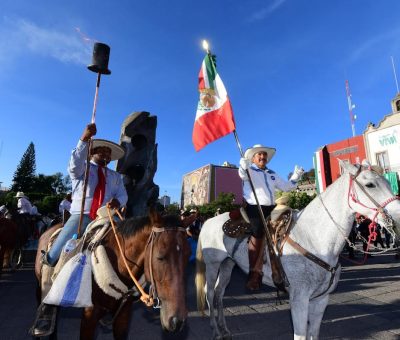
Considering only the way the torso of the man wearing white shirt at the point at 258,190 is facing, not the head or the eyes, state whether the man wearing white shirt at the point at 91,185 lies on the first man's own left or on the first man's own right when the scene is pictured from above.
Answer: on the first man's own right

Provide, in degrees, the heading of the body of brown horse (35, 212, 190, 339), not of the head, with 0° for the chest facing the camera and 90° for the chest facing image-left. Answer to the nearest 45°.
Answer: approximately 315°

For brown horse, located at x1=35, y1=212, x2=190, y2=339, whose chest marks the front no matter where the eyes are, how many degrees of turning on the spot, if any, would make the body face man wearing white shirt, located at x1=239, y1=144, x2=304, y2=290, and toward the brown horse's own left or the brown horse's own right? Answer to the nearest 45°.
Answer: approximately 90° to the brown horse's own left

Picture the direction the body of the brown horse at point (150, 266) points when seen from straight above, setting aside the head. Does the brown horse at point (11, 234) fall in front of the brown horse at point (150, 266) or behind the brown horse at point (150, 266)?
behind

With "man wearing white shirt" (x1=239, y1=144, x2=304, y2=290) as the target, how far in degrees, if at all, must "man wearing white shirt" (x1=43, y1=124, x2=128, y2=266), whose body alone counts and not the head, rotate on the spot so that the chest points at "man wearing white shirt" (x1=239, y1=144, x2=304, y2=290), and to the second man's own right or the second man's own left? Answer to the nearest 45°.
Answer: approximately 45° to the second man's own left

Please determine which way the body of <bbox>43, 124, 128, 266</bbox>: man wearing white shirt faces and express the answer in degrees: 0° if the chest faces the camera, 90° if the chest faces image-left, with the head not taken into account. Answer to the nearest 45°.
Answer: approximately 315°

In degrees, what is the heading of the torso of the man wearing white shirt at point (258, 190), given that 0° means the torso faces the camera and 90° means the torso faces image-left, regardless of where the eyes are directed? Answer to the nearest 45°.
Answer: approximately 315°
